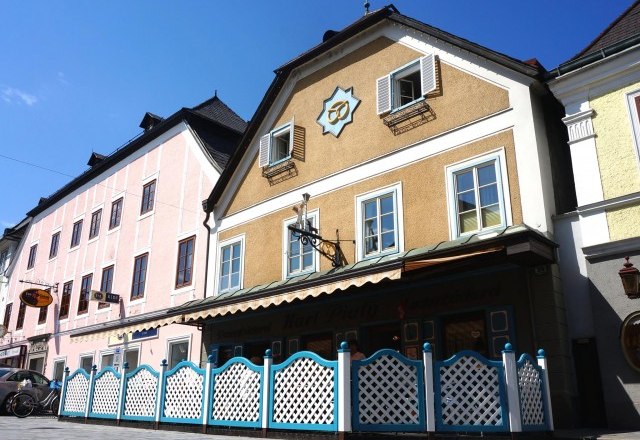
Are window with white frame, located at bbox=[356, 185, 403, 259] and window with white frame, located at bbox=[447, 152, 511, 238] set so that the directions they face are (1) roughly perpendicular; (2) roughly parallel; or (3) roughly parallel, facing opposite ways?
roughly parallel

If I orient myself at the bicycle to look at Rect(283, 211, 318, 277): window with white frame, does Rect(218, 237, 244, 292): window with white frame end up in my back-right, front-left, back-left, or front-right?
front-left

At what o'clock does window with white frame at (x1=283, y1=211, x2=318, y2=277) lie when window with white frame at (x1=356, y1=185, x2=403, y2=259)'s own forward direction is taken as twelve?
window with white frame at (x1=283, y1=211, x2=318, y2=277) is roughly at 3 o'clock from window with white frame at (x1=356, y1=185, x2=403, y2=259).

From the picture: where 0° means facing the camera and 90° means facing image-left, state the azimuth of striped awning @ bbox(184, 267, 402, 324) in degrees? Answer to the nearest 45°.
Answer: approximately 45°

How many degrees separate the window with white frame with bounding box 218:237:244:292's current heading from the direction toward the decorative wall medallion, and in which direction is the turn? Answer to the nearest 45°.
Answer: approximately 90° to its left

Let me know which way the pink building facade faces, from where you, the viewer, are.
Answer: facing the viewer and to the left of the viewer

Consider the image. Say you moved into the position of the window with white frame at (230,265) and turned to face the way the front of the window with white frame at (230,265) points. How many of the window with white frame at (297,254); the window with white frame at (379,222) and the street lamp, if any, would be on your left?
3

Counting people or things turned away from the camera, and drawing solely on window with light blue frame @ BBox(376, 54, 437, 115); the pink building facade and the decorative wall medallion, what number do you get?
0

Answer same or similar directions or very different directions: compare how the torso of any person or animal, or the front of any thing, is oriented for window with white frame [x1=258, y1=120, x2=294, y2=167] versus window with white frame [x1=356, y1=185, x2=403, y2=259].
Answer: same or similar directions

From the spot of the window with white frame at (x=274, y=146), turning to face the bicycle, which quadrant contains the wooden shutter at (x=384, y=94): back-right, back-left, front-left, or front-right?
back-left

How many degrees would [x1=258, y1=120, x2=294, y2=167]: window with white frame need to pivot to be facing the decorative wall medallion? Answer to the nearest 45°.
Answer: approximately 90° to its left

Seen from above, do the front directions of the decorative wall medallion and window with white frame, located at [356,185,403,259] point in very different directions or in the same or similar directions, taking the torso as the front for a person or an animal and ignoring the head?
same or similar directions

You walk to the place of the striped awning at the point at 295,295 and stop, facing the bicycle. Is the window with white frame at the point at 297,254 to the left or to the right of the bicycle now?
right

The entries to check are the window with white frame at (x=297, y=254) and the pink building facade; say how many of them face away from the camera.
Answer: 0
